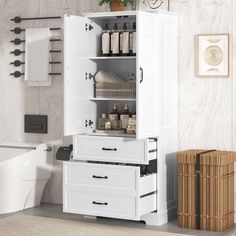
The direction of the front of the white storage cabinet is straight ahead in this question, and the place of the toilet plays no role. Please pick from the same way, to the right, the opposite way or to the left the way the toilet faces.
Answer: the same way

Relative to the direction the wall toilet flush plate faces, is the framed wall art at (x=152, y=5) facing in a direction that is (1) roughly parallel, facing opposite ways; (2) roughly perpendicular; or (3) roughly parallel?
roughly parallel

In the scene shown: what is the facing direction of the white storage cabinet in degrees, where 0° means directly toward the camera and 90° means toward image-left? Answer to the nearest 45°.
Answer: approximately 45°

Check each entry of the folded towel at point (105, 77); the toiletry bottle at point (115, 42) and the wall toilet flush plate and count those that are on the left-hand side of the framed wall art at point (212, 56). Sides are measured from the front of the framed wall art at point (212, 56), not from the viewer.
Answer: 0

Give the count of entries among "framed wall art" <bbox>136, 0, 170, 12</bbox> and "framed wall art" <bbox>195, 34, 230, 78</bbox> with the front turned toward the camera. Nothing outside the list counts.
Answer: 2

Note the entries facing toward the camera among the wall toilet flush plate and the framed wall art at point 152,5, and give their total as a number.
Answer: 2

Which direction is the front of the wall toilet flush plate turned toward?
toward the camera

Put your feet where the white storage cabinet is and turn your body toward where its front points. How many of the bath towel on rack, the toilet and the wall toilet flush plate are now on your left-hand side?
0

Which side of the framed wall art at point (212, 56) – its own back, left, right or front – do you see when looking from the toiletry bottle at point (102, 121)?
right

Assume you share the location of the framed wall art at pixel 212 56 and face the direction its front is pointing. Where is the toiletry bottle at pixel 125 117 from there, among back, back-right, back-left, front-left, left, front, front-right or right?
right

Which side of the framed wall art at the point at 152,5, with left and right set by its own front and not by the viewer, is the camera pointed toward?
front
